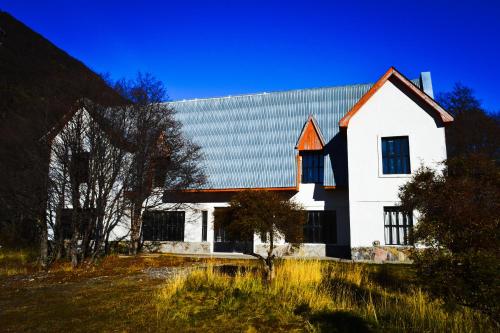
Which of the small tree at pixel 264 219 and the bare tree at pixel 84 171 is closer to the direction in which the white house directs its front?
the small tree

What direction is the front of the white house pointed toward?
toward the camera

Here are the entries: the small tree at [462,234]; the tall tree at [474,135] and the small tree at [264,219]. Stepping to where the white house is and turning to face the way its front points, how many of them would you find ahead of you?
2

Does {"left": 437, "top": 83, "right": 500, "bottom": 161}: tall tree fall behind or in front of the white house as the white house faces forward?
behind

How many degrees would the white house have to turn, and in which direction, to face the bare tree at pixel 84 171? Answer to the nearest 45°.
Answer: approximately 45° to its right

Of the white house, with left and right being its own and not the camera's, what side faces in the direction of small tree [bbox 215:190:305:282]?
front

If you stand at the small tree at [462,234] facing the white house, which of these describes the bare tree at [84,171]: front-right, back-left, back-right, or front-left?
front-left

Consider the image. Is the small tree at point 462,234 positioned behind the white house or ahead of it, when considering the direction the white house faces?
ahead

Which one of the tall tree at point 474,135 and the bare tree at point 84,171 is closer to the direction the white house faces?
the bare tree
